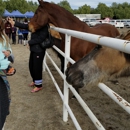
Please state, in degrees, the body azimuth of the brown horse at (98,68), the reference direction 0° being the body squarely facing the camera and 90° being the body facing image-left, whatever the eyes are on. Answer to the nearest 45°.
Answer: approximately 90°

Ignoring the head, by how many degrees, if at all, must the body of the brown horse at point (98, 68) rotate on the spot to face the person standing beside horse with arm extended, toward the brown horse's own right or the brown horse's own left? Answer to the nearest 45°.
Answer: approximately 45° to the brown horse's own right
